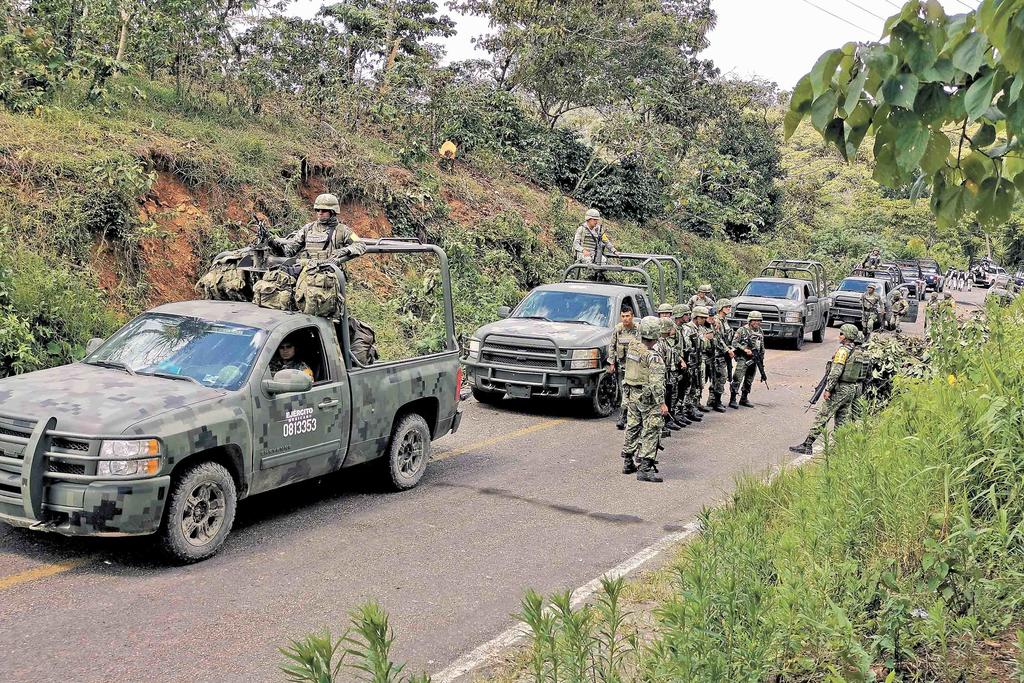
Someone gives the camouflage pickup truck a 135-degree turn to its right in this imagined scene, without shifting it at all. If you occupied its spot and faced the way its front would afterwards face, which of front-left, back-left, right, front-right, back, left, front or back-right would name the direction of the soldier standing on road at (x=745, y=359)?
front-right

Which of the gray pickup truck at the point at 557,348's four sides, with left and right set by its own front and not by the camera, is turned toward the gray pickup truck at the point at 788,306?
back

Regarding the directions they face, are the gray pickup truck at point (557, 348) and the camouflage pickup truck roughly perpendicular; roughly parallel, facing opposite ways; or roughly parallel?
roughly parallel

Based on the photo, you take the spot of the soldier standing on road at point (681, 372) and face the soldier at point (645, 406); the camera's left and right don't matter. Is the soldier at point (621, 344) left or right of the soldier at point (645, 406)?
right

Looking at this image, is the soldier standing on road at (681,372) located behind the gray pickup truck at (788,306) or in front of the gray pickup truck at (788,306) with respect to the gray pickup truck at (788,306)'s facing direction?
in front

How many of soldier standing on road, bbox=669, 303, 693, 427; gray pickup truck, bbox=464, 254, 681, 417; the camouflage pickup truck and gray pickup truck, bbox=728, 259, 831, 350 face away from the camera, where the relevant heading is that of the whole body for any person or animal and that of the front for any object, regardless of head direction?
0

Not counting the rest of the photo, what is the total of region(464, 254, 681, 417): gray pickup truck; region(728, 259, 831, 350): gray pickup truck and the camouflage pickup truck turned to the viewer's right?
0

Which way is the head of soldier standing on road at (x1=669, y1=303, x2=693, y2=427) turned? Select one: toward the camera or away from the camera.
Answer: toward the camera

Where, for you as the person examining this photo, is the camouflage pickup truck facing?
facing the viewer and to the left of the viewer

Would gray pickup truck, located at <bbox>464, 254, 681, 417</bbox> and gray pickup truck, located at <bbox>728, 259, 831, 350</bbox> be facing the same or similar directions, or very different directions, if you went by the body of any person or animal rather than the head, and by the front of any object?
same or similar directions

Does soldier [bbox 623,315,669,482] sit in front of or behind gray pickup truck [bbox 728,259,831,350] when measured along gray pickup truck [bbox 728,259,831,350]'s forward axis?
in front

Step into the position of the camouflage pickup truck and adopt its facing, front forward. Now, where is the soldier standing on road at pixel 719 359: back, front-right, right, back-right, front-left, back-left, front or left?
back

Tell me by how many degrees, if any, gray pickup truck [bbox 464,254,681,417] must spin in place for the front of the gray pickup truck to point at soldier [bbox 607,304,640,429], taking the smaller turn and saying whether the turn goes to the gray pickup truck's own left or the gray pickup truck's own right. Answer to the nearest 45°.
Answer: approximately 90° to the gray pickup truck's own left

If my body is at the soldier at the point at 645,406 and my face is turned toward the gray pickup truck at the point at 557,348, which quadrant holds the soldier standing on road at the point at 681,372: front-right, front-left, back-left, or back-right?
front-right

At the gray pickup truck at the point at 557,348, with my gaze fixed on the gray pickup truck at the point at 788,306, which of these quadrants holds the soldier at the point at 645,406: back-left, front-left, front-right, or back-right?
back-right

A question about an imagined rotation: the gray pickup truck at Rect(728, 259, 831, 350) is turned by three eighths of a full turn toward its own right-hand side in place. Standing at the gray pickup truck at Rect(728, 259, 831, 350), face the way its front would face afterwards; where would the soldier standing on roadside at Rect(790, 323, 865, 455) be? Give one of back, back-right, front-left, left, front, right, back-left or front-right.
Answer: back
